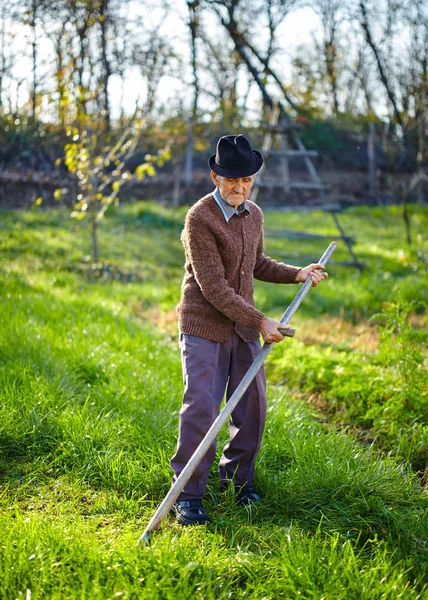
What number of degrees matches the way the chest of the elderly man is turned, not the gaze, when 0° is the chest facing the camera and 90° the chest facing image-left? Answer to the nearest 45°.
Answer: approximately 315°
